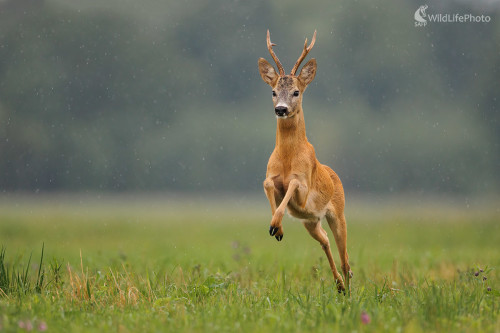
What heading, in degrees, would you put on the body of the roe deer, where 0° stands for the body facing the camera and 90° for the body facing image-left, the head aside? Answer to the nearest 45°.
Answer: approximately 45°

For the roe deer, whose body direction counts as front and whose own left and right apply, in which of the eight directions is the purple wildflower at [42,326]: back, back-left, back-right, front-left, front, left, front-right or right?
front
